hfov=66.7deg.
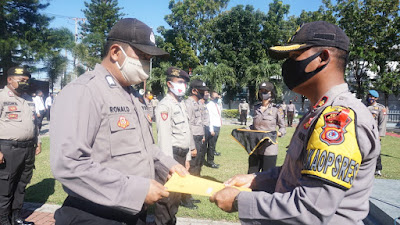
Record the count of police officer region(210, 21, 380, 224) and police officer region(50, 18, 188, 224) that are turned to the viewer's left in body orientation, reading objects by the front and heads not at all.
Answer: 1

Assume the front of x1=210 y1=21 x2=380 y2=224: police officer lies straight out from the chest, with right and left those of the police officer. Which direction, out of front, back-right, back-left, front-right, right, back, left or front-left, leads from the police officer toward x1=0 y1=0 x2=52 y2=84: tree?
front-right

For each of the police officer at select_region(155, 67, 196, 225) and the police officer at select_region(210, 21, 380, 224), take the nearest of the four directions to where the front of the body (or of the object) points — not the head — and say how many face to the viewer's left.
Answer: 1

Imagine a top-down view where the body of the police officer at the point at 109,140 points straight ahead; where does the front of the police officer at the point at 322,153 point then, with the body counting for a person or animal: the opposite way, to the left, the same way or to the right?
the opposite way

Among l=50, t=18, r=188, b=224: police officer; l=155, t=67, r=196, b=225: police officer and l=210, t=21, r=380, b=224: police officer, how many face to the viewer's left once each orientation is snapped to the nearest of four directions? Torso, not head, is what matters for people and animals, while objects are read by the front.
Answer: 1

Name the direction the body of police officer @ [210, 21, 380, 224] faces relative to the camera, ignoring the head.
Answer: to the viewer's left

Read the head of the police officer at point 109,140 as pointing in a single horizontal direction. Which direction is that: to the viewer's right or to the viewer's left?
to the viewer's right

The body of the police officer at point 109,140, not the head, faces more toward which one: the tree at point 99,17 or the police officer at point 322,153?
the police officer

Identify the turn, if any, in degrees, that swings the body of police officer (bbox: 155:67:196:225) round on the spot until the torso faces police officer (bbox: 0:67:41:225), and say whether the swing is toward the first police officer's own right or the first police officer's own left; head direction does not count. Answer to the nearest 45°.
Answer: approximately 135° to the first police officer's own right

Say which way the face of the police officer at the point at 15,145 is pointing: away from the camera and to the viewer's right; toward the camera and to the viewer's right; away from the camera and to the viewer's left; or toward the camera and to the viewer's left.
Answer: toward the camera and to the viewer's right

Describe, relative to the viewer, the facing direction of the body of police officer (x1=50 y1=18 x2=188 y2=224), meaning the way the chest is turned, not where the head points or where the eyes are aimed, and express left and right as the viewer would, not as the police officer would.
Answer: facing the viewer and to the right of the viewer

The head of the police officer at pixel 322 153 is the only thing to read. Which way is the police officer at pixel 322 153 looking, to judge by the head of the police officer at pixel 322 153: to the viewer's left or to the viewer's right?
to the viewer's left

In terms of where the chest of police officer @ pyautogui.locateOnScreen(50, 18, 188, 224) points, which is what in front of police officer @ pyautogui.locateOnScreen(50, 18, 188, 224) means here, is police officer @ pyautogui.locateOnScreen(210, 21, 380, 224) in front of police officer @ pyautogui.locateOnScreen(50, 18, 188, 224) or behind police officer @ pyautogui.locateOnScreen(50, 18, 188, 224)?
in front
